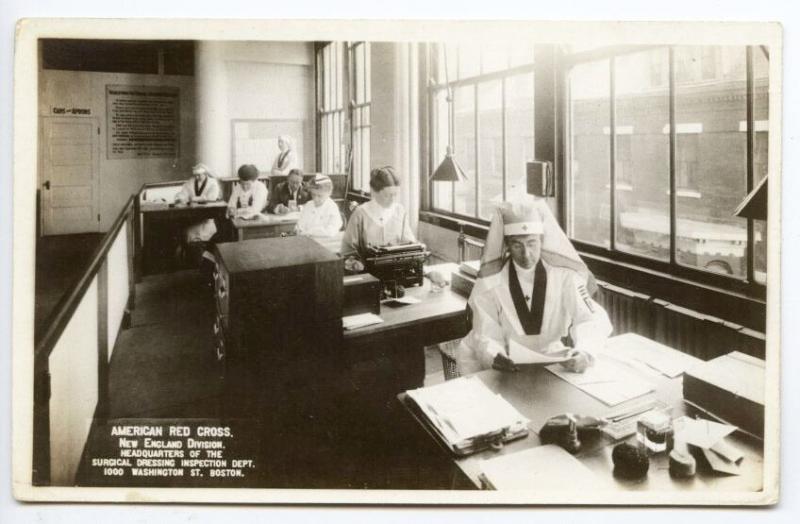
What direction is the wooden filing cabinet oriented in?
to the viewer's left

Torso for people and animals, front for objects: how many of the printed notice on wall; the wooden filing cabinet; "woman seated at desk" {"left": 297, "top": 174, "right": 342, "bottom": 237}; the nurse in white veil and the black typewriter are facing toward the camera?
3

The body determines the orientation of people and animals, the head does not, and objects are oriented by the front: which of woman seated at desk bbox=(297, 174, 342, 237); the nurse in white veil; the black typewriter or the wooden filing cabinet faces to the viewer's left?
the wooden filing cabinet

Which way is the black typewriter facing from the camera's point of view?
away from the camera

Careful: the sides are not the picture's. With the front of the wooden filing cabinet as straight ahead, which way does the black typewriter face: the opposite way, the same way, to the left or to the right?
to the right

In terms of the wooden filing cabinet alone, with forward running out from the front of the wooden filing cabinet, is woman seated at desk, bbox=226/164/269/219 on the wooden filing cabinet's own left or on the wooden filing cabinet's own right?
on the wooden filing cabinet's own right
